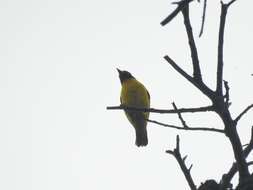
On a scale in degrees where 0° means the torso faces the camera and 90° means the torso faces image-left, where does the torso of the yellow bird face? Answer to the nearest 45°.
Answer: approximately 45°

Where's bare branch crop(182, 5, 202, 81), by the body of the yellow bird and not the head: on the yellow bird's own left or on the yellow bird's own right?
on the yellow bird's own left

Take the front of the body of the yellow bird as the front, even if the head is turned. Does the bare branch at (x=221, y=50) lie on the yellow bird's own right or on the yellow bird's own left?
on the yellow bird's own left
